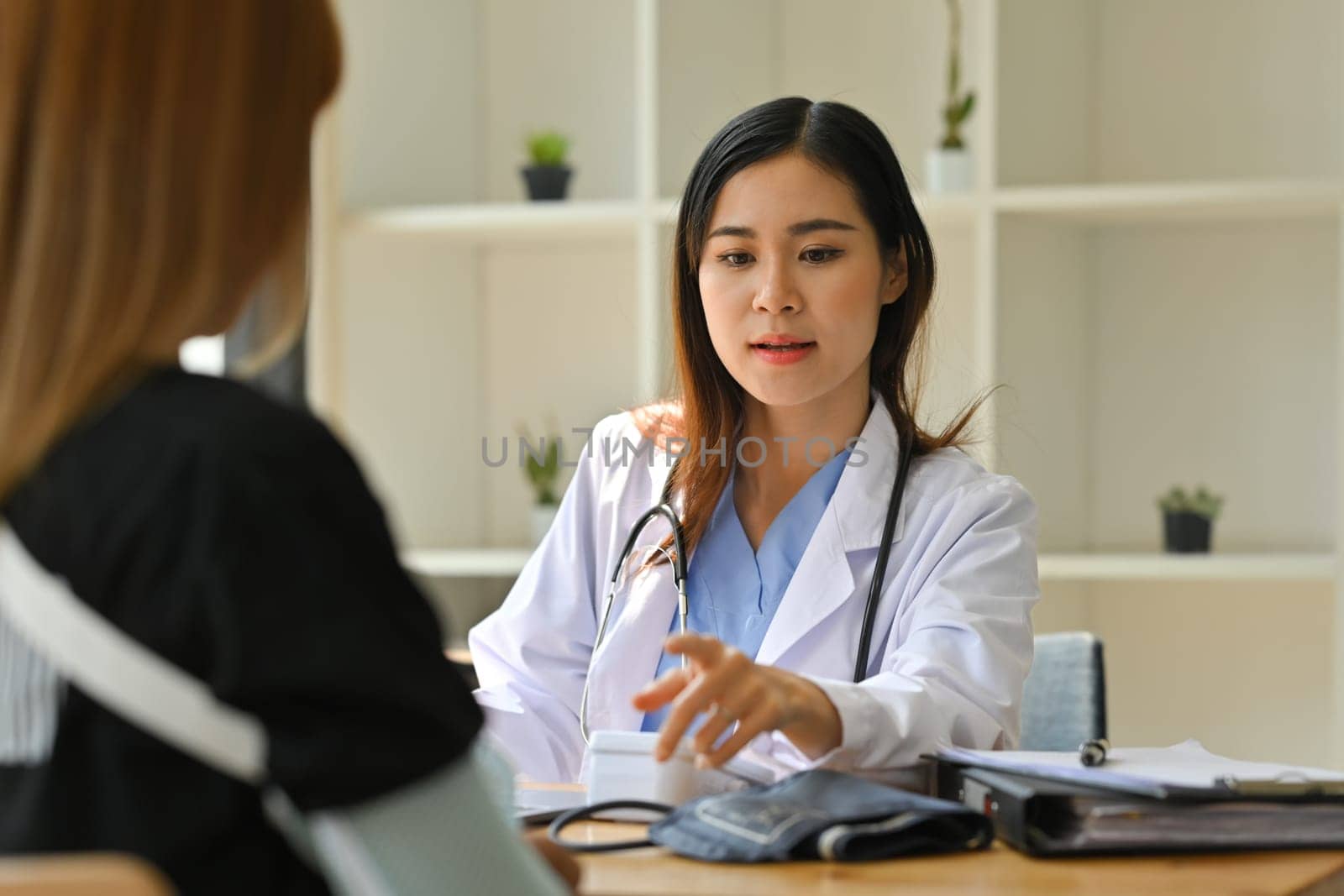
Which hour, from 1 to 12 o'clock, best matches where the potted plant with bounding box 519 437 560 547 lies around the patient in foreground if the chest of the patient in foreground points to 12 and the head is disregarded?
The potted plant is roughly at 11 o'clock from the patient in foreground.

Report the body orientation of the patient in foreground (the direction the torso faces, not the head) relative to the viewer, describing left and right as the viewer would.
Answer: facing away from the viewer and to the right of the viewer

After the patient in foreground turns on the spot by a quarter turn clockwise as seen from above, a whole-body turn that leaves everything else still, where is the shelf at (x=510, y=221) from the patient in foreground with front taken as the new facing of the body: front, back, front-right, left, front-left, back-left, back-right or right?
back-left

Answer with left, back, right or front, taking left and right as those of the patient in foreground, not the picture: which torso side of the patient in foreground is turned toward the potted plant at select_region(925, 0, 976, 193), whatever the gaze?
front

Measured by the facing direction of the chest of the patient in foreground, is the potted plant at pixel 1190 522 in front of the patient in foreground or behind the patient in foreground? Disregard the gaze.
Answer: in front

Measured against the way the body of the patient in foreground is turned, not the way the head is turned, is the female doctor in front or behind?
in front

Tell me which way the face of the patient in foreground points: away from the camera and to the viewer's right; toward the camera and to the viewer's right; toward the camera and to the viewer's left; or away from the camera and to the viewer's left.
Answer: away from the camera and to the viewer's right

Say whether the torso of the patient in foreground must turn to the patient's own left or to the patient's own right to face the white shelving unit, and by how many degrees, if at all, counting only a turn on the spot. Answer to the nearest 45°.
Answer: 0° — they already face it
